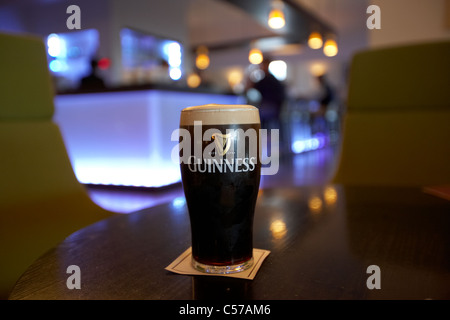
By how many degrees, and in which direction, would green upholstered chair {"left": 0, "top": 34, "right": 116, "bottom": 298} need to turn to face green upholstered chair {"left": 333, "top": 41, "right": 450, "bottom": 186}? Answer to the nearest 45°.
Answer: approximately 45° to its left

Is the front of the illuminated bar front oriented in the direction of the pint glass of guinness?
yes

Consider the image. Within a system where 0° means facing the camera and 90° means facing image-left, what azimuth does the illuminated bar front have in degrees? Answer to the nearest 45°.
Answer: approximately 0°

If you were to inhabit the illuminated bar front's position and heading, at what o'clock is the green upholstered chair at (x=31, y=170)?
The green upholstered chair is roughly at 12 o'clock from the illuminated bar front.

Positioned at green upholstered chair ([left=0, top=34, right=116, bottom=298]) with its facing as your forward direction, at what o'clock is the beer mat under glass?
The beer mat under glass is roughly at 1 o'clock from the green upholstered chair.

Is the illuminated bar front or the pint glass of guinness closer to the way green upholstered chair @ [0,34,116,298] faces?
the pint glass of guinness

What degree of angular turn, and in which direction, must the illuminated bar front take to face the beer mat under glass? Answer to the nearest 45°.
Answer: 0° — it already faces it

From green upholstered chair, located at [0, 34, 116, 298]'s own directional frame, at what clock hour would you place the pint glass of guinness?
The pint glass of guinness is roughly at 1 o'clock from the green upholstered chair.

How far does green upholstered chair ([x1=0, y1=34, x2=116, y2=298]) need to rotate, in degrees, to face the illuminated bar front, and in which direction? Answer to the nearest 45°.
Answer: approximately 135° to its left

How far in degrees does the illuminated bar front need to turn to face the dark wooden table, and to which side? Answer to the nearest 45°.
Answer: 0° — it already faces it

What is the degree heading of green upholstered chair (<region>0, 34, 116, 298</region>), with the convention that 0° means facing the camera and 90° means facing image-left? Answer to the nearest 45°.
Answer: approximately 315°
